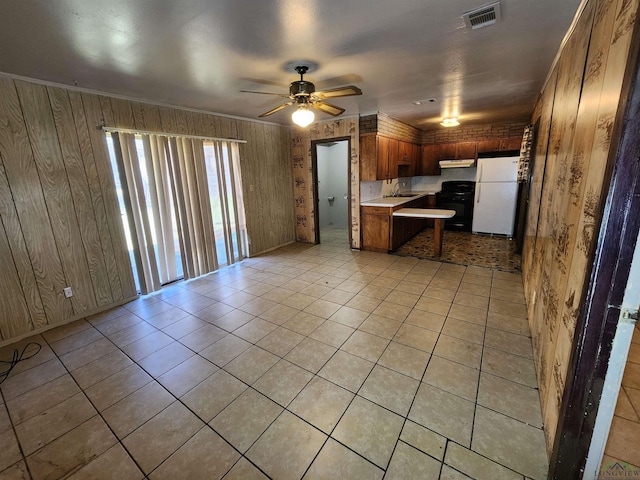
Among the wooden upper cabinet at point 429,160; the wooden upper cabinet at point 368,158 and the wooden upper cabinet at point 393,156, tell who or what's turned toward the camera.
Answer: the wooden upper cabinet at point 429,160

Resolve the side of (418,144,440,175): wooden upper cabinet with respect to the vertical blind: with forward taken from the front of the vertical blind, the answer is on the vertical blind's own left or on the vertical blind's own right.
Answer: on the vertical blind's own left

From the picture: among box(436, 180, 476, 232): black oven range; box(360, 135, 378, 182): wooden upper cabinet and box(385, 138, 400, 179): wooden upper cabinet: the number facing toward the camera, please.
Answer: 1

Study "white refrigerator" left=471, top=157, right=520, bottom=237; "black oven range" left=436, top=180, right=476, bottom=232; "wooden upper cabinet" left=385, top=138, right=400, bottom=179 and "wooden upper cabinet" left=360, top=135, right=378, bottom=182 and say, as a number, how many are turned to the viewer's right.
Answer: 2

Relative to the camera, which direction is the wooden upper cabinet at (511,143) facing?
toward the camera

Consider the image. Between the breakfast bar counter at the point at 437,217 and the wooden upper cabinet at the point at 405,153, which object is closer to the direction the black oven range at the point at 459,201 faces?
the breakfast bar counter

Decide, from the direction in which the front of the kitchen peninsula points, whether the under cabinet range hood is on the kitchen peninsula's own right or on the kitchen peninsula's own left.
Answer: on the kitchen peninsula's own left

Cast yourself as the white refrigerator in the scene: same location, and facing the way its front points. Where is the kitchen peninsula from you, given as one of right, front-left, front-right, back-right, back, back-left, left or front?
front-right

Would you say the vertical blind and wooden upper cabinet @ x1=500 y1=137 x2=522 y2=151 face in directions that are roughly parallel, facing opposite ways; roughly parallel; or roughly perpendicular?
roughly perpendicular

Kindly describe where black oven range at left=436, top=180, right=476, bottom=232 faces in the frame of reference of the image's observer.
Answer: facing the viewer

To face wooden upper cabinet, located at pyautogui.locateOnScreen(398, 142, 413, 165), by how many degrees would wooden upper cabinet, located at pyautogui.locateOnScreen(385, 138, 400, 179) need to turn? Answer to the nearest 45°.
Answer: approximately 90° to its left

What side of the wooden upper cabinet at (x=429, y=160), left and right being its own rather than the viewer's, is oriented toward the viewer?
front

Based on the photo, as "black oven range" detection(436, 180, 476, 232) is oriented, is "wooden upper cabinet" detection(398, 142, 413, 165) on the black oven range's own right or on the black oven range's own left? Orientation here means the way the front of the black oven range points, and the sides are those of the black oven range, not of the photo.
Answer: on the black oven range's own right
